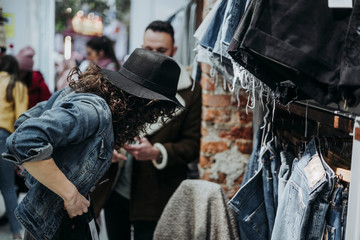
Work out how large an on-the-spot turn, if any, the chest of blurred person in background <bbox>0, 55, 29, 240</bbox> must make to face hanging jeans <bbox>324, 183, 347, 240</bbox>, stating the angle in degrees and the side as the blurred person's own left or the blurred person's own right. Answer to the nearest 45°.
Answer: approximately 180°

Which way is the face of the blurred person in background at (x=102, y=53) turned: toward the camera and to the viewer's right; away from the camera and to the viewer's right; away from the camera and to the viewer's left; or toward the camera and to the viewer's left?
toward the camera and to the viewer's left

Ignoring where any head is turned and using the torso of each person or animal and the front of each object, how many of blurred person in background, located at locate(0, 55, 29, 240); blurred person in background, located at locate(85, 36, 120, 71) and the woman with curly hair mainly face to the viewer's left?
1

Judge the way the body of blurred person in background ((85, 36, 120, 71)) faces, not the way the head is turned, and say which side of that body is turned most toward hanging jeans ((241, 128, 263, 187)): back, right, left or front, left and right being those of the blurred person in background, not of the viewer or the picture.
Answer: left

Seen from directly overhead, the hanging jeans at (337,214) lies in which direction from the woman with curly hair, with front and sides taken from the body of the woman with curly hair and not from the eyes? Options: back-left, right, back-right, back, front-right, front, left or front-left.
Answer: front-right

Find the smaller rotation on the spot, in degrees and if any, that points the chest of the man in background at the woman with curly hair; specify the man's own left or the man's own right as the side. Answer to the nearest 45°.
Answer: approximately 45° to the man's own left

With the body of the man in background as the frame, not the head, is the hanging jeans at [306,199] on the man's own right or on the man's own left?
on the man's own left
